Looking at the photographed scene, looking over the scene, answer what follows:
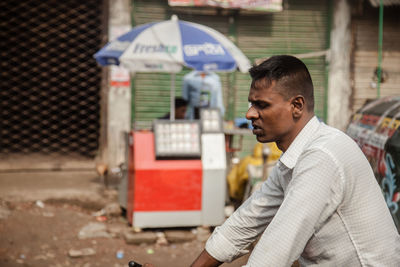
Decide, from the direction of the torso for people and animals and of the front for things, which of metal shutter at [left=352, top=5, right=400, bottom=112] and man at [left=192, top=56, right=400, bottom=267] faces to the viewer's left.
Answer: the man

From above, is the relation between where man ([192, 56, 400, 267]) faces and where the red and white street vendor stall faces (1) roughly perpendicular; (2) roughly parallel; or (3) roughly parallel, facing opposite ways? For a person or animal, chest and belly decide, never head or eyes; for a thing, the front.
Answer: roughly perpendicular

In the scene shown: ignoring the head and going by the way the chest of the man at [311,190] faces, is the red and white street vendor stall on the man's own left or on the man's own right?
on the man's own right

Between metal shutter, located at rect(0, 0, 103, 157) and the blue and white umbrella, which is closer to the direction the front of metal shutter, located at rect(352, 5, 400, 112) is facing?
the blue and white umbrella

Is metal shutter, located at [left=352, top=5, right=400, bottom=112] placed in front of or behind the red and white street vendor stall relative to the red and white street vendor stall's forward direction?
behind

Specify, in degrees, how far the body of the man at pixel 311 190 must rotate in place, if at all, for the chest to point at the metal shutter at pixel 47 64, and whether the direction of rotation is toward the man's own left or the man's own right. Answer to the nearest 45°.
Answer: approximately 45° to the man's own right

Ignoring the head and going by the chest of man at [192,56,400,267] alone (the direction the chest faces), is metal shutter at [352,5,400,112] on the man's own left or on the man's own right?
on the man's own right

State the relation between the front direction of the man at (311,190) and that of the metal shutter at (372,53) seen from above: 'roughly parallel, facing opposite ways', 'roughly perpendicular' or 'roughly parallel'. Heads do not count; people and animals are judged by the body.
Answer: roughly perpendicular

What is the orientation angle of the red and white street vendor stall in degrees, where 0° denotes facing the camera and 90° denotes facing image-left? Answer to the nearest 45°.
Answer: approximately 0°

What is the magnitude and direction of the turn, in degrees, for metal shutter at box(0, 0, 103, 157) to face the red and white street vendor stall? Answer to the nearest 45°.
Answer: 0° — it already faces it

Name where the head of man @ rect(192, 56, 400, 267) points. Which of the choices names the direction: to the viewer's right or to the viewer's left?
to the viewer's left

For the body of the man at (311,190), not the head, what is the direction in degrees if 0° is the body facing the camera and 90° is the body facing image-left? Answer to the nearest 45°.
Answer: approximately 90°

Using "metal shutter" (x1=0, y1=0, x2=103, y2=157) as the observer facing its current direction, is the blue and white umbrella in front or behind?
in front
